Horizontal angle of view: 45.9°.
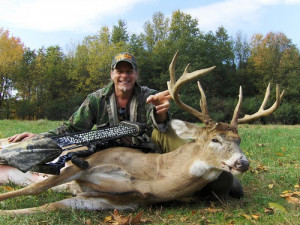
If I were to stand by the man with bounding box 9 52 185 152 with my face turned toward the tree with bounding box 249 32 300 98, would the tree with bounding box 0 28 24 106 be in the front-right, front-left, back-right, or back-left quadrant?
front-left

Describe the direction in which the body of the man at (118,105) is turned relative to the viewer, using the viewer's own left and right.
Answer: facing the viewer

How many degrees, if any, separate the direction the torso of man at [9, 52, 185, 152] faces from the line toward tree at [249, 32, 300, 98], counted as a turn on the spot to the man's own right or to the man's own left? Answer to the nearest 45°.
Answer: approximately 135° to the man's own left

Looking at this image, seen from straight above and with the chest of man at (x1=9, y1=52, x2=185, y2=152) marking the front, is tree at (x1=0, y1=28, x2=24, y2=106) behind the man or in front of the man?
behind

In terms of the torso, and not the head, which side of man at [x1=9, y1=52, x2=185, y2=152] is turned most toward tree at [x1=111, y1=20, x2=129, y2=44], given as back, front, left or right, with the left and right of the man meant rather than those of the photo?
back

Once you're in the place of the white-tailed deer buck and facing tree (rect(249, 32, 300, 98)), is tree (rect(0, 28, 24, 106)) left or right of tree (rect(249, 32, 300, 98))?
left

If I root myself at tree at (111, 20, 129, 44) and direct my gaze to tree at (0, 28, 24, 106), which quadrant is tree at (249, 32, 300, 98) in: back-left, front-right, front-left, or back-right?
back-left

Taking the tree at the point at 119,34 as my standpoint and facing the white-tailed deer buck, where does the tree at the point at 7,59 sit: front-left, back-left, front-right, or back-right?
front-right

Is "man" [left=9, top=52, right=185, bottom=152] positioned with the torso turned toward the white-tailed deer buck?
yes

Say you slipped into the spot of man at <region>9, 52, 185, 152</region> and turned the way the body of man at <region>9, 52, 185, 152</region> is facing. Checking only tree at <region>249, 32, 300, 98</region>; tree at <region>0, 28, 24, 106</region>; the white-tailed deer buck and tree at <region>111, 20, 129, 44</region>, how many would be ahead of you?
1
